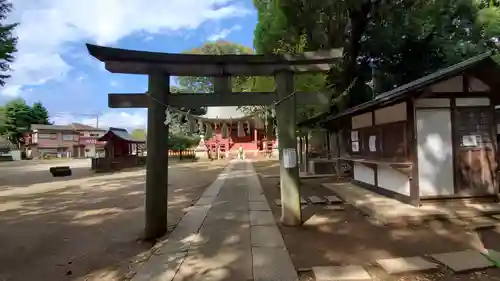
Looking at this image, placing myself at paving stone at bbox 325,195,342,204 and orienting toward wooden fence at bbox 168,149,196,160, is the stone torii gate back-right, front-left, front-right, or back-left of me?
back-left

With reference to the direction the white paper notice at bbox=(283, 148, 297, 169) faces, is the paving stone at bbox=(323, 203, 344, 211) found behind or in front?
behind

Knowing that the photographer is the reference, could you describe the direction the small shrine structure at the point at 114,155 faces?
facing the viewer and to the right of the viewer

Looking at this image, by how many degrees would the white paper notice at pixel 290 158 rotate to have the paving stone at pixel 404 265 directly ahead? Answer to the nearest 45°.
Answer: approximately 45° to its left

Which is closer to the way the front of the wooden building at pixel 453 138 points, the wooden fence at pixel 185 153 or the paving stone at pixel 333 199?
the paving stone

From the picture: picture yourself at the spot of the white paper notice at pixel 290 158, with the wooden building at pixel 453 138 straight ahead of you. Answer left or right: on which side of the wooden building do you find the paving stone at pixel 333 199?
left

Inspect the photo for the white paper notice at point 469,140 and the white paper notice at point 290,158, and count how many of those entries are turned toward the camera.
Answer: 2

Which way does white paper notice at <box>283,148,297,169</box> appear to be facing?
toward the camera

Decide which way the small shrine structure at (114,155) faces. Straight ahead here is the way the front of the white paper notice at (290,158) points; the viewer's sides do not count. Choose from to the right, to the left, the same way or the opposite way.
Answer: to the left

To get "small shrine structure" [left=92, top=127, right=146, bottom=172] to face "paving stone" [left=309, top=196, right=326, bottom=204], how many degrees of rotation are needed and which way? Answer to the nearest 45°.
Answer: approximately 45° to its right

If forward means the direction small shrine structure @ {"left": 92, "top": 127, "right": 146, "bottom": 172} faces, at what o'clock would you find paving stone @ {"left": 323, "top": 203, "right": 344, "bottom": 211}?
The paving stone is roughly at 1 o'clock from the small shrine structure.

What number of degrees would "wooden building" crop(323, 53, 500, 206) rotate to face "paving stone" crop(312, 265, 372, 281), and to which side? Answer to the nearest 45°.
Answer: approximately 45° to its left

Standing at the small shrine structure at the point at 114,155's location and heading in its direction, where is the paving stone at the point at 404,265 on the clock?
The paving stone is roughly at 1 o'clock from the small shrine structure.

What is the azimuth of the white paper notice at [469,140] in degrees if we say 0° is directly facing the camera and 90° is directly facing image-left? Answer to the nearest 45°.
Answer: approximately 0°

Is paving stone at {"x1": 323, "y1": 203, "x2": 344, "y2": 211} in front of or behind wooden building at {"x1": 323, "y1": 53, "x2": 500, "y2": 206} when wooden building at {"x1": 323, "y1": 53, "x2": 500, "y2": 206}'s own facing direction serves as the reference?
in front
